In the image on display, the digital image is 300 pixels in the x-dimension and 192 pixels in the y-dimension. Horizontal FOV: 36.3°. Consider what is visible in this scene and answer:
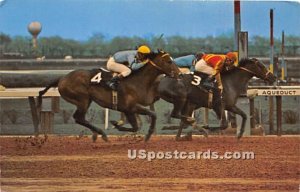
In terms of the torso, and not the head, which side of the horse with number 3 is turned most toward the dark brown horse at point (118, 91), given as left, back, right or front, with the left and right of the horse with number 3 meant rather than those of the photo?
back

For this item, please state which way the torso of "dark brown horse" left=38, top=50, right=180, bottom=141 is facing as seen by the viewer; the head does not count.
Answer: to the viewer's right

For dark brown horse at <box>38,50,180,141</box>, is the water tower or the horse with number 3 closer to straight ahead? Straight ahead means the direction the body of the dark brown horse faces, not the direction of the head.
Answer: the horse with number 3

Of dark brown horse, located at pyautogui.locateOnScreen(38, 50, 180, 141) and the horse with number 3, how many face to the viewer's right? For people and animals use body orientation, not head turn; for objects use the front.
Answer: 2

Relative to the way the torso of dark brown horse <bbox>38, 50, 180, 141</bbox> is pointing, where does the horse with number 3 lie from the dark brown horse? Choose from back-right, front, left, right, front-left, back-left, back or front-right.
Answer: front

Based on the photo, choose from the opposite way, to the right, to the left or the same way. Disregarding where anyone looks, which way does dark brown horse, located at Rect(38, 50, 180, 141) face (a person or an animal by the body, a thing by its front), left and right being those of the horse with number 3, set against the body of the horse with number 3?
the same way

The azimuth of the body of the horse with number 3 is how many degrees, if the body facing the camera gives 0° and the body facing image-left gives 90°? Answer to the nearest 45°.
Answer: approximately 270°
